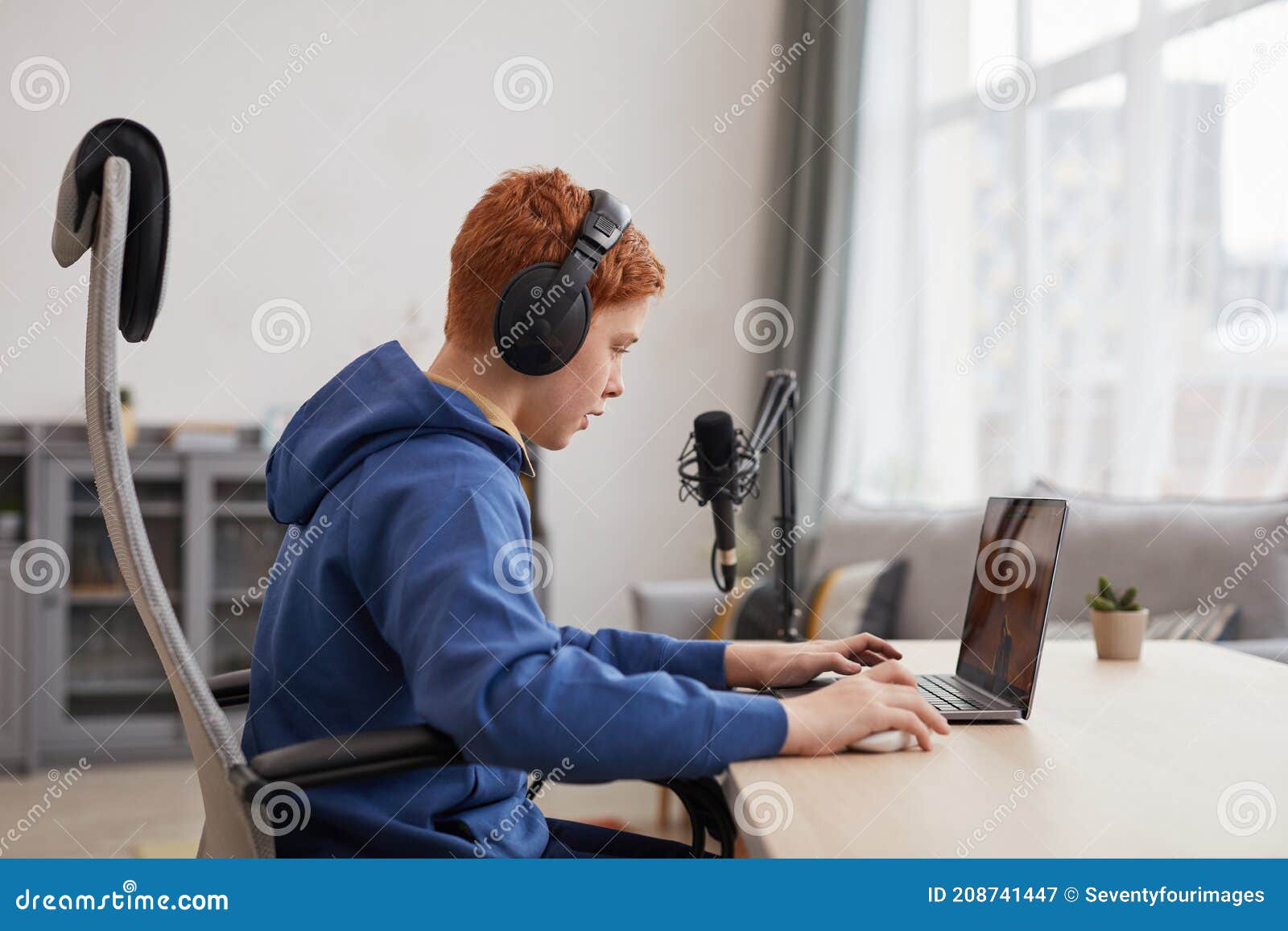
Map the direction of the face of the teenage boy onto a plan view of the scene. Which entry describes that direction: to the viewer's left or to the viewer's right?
to the viewer's right

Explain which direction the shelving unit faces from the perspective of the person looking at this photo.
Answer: facing the viewer

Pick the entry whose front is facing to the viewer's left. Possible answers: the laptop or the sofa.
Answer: the laptop

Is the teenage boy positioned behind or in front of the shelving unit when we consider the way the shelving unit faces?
in front

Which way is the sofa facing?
toward the camera

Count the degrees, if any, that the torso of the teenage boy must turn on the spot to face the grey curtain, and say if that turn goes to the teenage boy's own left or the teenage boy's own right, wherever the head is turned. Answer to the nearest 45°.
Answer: approximately 90° to the teenage boy's own left

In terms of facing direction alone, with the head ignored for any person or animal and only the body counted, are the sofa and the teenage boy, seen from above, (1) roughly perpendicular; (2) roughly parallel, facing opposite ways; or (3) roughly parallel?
roughly perpendicular

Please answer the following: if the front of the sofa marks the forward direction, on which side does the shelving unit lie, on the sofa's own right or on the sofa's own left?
on the sofa's own right

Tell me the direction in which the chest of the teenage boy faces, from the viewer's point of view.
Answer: to the viewer's right

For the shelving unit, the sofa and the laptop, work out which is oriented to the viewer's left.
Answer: the laptop

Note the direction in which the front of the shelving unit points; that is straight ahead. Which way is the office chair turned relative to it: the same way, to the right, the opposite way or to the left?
to the left

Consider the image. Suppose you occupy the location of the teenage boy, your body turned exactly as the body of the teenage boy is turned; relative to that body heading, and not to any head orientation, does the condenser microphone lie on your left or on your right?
on your left

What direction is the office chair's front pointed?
to the viewer's right

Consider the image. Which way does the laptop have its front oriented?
to the viewer's left

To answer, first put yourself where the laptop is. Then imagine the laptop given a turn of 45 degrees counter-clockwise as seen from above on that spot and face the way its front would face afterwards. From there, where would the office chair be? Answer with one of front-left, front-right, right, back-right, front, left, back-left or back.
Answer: front
